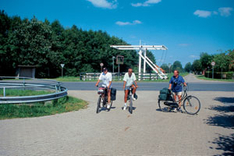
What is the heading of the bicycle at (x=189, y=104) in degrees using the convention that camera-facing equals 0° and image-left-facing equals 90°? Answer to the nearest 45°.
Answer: approximately 270°
